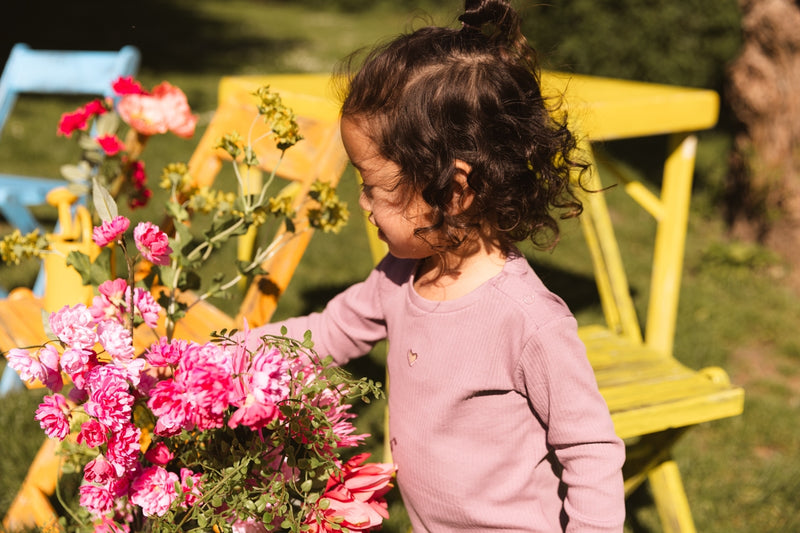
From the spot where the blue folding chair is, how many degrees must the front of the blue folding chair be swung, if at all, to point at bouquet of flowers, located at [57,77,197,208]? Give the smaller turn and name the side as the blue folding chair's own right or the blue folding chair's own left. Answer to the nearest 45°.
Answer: approximately 45° to the blue folding chair's own left

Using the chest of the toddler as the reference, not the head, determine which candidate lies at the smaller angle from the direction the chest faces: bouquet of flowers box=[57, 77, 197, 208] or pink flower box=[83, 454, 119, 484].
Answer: the pink flower

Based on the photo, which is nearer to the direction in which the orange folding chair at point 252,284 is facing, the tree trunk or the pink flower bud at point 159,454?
the pink flower bud

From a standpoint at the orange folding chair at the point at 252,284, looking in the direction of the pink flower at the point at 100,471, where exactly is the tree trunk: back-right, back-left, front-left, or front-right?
back-left

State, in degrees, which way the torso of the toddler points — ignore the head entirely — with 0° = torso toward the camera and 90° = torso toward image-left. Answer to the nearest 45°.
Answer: approximately 45°

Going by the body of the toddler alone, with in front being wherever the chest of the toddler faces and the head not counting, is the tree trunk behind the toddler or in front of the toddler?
behind
